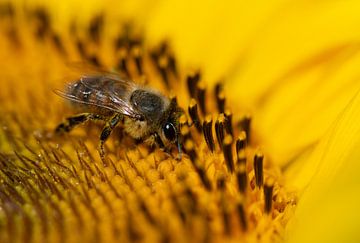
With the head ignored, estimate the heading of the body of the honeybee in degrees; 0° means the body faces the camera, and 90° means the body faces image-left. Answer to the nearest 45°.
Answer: approximately 270°
